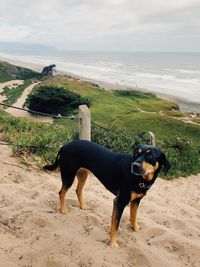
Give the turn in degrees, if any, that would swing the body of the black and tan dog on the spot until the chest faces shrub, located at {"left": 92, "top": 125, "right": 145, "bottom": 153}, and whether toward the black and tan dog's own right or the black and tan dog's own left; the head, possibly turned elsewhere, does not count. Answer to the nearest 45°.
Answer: approximately 135° to the black and tan dog's own left

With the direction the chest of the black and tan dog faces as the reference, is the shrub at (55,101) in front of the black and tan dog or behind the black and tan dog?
behind

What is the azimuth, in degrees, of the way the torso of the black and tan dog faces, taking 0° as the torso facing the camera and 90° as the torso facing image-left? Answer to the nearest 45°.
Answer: approximately 315°

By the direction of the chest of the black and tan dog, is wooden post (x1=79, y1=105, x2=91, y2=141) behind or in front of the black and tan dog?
behind
